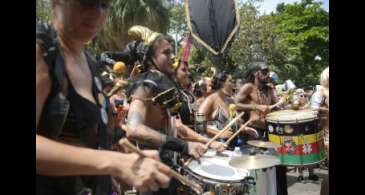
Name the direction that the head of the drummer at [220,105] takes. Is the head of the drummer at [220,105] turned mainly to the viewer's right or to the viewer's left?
to the viewer's right

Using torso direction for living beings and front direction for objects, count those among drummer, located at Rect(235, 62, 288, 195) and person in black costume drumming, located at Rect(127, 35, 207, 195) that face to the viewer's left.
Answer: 0

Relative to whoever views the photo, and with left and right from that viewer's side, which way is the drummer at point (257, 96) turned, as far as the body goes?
facing the viewer and to the right of the viewer

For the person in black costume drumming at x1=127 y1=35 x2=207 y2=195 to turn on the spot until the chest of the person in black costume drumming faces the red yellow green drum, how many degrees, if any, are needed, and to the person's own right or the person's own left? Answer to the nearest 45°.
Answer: approximately 45° to the person's own left

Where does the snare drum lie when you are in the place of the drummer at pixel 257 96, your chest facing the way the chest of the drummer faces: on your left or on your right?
on your right

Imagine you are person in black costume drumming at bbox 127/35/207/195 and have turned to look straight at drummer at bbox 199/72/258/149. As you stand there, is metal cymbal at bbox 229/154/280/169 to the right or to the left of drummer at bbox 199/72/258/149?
right

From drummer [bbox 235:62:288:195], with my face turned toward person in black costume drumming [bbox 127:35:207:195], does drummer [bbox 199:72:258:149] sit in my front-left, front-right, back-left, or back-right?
front-right

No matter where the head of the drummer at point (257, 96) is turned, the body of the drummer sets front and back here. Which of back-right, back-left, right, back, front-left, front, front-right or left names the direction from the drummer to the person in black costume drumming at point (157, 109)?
front-right

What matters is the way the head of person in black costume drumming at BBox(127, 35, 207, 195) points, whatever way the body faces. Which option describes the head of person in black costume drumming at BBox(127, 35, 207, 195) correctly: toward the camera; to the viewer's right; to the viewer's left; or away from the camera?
to the viewer's right

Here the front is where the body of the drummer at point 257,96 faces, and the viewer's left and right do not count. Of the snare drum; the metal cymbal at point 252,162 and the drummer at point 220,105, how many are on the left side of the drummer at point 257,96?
0

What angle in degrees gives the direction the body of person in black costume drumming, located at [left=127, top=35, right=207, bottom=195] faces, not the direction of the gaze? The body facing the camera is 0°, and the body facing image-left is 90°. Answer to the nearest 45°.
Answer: approximately 270°
